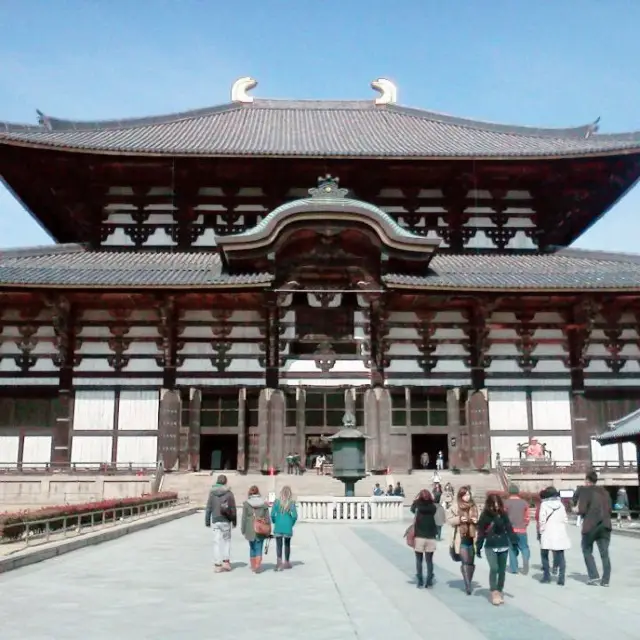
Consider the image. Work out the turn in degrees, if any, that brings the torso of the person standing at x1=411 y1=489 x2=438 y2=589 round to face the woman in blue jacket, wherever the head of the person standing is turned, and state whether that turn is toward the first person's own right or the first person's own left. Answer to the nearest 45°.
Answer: approximately 45° to the first person's own left

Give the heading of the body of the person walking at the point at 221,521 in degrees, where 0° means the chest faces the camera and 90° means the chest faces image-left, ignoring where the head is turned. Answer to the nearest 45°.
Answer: approximately 180°

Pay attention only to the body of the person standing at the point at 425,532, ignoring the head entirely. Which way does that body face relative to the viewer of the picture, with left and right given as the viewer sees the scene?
facing away from the viewer

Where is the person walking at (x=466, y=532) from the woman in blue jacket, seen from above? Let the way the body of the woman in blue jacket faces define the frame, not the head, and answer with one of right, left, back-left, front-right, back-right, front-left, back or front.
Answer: back-right

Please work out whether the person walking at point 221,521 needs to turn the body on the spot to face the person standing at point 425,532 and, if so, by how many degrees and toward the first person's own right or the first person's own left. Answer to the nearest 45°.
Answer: approximately 135° to the first person's own right

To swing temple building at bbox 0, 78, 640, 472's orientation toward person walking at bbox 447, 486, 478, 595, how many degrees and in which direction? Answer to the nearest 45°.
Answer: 0° — it already faces them

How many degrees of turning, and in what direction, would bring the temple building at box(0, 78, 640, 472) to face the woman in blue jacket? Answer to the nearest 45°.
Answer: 0° — it already faces them

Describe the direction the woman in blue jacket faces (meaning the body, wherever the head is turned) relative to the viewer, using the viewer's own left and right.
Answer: facing away from the viewer

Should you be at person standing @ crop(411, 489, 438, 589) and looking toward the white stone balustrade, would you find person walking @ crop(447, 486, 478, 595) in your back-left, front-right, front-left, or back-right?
back-right

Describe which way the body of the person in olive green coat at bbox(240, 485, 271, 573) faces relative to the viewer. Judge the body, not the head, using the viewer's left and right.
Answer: facing away from the viewer
